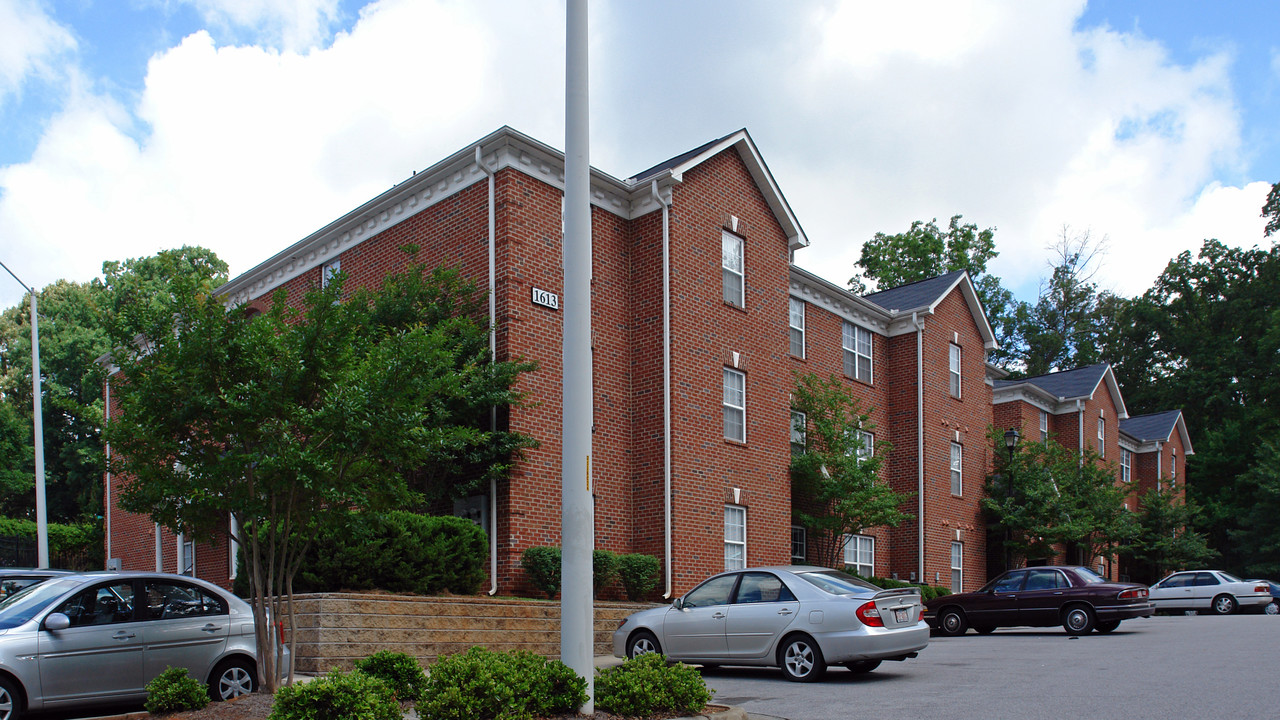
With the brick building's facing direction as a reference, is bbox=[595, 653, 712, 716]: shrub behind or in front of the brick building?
in front

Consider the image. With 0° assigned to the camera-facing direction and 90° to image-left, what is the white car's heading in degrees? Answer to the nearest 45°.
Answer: approximately 90°

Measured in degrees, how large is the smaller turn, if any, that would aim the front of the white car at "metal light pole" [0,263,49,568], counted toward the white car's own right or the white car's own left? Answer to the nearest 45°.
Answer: approximately 45° to the white car's own left

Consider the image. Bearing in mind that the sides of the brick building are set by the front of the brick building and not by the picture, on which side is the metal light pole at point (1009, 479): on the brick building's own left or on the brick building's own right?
on the brick building's own left

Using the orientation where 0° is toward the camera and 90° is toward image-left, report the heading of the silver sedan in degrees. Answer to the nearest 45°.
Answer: approximately 135°

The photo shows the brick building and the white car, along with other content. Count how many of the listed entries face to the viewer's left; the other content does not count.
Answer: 1

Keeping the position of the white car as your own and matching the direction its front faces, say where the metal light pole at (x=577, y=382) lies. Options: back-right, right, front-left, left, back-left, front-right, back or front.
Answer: left

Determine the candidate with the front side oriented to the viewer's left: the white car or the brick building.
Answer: the white car

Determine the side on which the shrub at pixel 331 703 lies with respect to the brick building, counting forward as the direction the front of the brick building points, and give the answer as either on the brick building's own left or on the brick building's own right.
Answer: on the brick building's own right
